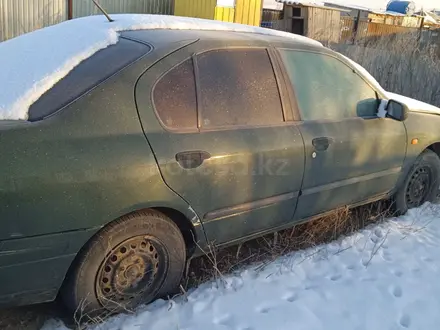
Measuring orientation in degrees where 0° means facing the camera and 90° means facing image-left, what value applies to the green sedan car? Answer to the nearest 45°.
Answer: approximately 225°

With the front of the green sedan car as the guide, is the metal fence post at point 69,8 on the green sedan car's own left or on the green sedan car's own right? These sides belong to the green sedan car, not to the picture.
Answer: on the green sedan car's own left
